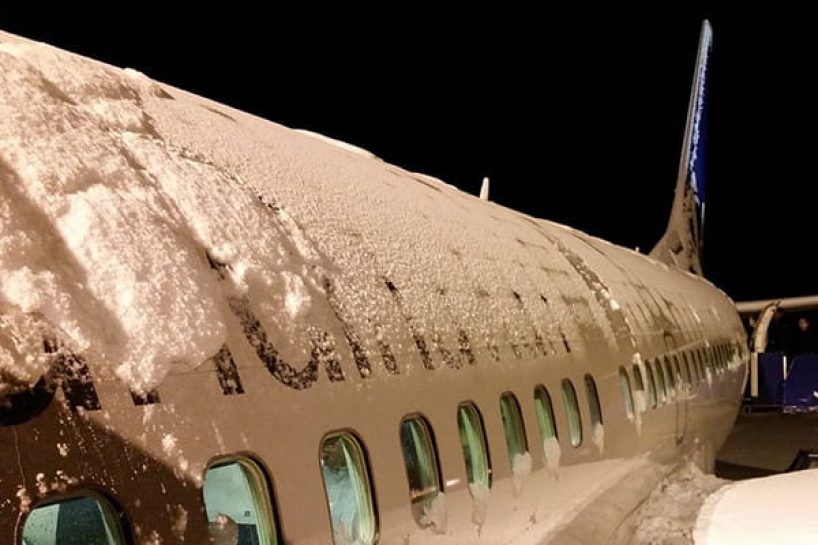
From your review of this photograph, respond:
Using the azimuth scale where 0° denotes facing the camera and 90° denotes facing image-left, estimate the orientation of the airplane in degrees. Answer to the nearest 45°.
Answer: approximately 45°
